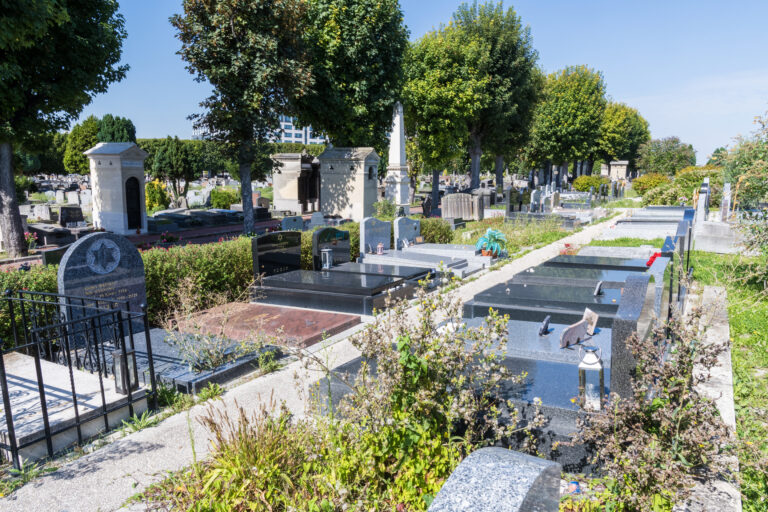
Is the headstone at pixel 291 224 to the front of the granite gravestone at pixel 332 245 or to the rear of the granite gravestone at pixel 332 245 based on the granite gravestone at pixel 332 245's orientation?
to the rear

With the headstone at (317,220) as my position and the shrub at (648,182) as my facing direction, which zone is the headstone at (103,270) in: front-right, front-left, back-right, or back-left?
back-right

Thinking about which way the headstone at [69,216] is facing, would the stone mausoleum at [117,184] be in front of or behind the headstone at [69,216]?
in front

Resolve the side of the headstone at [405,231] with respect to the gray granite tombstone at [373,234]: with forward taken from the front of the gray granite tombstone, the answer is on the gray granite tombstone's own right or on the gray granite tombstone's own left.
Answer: on the gray granite tombstone's own left

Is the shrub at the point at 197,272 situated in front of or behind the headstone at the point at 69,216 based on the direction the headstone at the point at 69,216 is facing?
in front

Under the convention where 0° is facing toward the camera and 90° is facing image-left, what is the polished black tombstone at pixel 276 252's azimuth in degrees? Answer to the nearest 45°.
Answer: approximately 315°

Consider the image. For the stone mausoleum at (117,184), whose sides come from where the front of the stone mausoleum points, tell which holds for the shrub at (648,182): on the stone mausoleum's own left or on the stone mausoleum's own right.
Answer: on the stone mausoleum's own left

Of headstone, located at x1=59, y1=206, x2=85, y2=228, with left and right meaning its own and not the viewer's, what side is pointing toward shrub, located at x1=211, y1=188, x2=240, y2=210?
left

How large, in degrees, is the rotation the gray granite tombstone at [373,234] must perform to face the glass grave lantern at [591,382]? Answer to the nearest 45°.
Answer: approximately 45° to its right

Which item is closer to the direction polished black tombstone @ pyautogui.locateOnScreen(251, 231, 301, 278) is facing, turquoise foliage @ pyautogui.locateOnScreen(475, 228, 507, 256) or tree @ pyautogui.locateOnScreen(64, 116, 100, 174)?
the turquoise foliage

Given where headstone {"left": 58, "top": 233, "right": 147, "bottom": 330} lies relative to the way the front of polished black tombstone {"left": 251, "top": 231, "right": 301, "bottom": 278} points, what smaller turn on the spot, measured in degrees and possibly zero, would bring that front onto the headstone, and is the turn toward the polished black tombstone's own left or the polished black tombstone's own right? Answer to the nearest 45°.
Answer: approximately 90° to the polished black tombstone's own right

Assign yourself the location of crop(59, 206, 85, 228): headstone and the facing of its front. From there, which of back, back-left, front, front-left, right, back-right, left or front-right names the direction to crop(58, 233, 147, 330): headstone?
front-right
